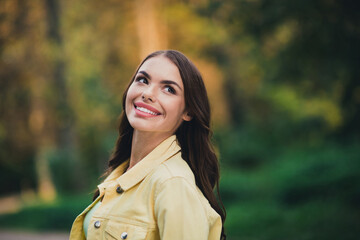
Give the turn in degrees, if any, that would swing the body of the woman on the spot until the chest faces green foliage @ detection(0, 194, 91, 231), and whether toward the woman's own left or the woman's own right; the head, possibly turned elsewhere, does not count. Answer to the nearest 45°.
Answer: approximately 135° to the woman's own right

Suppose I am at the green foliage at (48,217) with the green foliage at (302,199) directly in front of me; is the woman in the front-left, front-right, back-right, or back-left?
front-right

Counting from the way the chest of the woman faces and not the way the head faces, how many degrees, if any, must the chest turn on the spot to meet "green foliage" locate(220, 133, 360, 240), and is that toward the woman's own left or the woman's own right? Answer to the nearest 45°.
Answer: approximately 180°

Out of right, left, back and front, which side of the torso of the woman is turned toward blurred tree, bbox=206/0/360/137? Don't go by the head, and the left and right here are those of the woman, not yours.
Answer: back

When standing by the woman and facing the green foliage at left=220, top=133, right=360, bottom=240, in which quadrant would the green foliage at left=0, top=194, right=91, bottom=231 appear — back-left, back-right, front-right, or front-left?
front-left

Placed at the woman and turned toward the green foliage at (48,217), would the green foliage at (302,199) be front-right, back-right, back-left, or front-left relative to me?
front-right

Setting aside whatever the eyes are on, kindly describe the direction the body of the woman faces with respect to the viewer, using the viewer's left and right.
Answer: facing the viewer and to the left of the viewer
